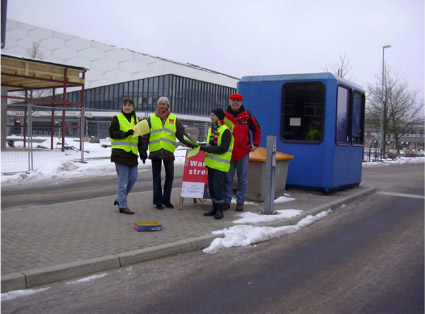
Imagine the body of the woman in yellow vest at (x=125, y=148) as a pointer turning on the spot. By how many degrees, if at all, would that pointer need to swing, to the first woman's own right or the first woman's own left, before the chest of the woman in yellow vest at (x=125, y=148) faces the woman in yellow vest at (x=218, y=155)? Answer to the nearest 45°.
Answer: approximately 45° to the first woman's own left

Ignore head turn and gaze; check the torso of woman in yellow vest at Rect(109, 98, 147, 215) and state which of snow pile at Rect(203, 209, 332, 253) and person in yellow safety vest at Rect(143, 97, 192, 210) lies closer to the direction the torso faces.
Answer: the snow pile

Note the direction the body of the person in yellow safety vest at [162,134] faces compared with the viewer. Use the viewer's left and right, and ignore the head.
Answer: facing the viewer

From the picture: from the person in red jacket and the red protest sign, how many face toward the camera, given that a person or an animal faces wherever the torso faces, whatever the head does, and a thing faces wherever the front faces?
2

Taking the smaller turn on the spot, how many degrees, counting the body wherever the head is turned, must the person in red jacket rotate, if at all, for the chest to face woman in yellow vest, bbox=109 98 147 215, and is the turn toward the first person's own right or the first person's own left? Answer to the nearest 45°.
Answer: approximately 45° to the first person's own right

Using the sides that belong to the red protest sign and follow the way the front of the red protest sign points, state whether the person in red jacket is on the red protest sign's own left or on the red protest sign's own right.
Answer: on the red protest sign's own left

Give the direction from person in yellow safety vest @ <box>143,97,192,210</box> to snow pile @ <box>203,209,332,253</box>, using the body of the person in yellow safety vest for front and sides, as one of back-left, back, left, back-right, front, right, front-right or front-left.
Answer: front-left

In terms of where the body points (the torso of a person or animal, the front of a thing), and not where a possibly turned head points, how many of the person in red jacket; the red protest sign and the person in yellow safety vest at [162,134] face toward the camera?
3

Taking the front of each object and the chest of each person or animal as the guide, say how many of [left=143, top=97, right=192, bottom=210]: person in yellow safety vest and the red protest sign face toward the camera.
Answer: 2

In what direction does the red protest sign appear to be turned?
toward the camera

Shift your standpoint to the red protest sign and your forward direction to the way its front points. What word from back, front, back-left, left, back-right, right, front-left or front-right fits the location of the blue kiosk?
back-left
